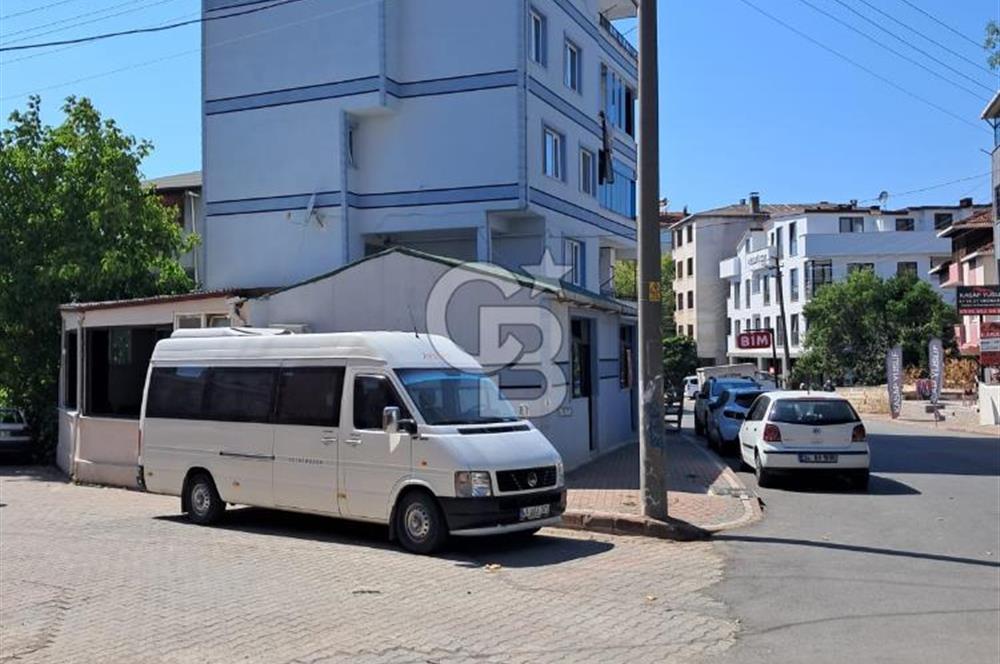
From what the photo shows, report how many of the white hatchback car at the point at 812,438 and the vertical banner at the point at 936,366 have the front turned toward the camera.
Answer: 1

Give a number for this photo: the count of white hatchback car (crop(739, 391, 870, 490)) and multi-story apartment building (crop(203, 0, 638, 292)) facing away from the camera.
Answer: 1

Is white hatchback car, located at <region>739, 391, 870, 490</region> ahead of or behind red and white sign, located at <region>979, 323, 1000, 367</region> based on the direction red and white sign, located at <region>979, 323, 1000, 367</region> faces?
ahead

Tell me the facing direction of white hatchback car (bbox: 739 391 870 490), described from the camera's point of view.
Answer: facing away from the viewer

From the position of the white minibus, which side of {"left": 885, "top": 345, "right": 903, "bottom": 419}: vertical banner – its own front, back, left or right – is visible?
front

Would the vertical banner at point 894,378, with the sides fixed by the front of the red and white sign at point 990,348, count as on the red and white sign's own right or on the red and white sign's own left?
on the red and white sign's own right

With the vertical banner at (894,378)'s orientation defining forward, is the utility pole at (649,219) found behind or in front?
in front

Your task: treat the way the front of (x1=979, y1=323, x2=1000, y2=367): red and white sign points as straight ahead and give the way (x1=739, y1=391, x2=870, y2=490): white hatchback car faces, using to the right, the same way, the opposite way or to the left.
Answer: the opposite way

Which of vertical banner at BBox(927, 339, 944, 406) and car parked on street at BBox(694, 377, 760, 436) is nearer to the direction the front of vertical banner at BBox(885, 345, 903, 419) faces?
the car parked on street
